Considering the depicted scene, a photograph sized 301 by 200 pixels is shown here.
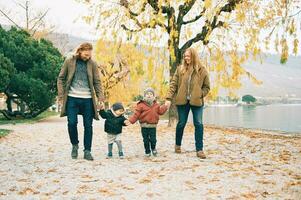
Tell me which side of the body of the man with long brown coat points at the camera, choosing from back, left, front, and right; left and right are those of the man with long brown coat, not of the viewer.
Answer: front

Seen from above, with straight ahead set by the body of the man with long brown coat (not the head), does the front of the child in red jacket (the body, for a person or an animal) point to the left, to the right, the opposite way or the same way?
the same way

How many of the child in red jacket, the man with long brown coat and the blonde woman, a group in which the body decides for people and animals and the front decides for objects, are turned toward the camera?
3

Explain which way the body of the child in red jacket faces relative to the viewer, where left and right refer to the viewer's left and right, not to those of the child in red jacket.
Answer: facing the viewer

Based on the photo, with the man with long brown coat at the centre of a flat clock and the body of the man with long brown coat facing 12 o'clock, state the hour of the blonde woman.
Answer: The blonde woman is roughly at 9 o'clock from the man with long brown coat.

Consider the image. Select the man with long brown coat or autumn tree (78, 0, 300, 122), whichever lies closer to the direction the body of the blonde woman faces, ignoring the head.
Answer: the man with long brown coat

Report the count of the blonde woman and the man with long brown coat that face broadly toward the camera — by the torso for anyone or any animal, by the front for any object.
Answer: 2

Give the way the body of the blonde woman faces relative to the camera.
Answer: toward the camera

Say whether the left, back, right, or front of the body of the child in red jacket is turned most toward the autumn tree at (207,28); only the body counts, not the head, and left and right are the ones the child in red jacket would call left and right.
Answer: back

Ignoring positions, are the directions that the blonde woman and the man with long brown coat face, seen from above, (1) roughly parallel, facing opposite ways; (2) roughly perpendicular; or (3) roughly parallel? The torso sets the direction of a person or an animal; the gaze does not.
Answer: roughly parallel

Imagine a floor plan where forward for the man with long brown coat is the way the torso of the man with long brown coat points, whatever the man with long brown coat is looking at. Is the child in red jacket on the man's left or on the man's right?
on the man's left

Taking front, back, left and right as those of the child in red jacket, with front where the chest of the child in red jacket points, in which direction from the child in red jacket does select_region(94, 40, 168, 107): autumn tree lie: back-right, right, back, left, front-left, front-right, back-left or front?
back

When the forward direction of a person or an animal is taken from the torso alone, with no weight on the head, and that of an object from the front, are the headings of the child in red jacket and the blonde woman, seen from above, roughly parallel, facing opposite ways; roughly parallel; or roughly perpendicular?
roughly parallel

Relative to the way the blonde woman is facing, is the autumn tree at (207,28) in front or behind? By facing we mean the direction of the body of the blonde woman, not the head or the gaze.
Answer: behind

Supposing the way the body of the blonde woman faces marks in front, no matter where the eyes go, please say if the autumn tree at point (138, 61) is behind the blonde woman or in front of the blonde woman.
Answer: behind

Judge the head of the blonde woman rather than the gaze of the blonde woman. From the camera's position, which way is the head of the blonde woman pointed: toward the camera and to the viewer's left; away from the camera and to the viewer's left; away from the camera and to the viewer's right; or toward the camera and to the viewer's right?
toward the camera and to the viewer's left

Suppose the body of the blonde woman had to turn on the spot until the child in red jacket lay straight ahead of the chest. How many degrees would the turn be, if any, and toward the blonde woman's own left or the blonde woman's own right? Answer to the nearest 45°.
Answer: approximately 90° to the blonde woman's own right

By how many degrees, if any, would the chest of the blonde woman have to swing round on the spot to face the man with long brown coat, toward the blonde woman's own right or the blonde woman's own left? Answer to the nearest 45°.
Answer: approximately 90° to the blonde woman's own right
